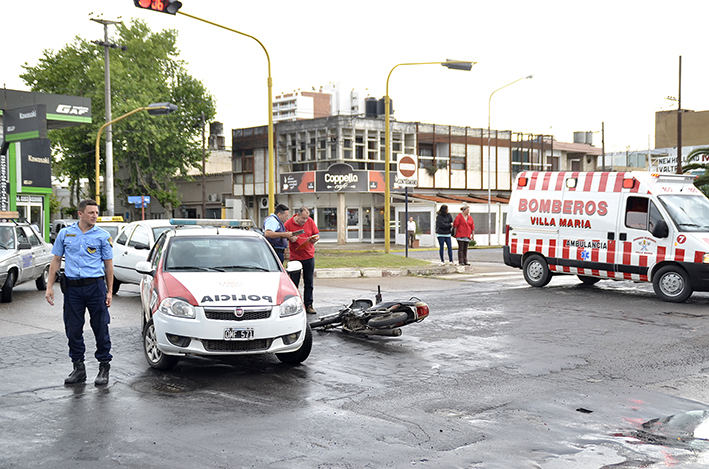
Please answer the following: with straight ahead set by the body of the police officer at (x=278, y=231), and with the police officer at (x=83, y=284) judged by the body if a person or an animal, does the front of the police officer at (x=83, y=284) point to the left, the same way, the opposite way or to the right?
to the right

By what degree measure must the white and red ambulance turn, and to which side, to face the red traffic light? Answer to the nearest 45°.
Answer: approximately 135° to its right

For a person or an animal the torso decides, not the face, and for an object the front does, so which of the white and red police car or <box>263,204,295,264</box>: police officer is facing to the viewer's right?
the police officer

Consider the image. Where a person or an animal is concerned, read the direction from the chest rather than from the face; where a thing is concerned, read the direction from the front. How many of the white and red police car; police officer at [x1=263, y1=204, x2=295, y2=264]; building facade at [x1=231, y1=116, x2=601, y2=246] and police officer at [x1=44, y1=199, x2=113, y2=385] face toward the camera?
3

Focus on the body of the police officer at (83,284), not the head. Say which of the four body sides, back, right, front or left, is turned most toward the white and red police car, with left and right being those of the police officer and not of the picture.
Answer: left

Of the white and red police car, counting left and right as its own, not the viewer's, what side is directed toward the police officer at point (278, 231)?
back

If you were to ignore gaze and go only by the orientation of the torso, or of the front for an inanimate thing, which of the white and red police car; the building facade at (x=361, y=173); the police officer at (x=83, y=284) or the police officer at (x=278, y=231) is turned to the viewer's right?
the police officer at (x=278, y=231)

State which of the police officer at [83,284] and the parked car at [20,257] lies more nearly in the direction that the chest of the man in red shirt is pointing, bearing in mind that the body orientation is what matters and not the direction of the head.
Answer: the police officer

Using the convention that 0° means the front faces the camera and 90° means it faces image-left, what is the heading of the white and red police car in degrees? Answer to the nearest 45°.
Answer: approximately 0°

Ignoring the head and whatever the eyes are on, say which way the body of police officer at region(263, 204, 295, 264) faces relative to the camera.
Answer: to the viewer's right

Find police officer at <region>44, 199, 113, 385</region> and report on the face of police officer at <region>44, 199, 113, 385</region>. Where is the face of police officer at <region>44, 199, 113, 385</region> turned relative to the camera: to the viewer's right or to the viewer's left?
to the viewer's right
